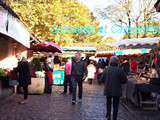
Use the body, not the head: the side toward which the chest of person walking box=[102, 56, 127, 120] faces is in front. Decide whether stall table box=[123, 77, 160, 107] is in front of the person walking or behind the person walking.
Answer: in front

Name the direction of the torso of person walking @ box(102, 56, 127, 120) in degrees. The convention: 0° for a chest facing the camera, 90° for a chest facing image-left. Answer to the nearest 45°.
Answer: approximately 180°

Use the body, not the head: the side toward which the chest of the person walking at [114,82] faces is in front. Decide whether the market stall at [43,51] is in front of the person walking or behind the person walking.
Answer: in front

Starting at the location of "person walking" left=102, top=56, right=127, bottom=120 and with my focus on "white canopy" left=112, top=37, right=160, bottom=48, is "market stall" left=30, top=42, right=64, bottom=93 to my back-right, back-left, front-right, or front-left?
front-left

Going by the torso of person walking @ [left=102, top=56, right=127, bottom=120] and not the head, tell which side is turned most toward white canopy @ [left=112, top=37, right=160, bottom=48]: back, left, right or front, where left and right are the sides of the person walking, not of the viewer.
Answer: front

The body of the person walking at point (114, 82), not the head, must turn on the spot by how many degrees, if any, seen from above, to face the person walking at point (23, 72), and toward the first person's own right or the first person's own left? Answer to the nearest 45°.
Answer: approximately 45° to the first person's own left

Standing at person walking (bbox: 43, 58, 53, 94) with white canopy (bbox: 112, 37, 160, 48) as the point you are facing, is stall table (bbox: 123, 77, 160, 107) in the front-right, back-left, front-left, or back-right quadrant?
front-right
